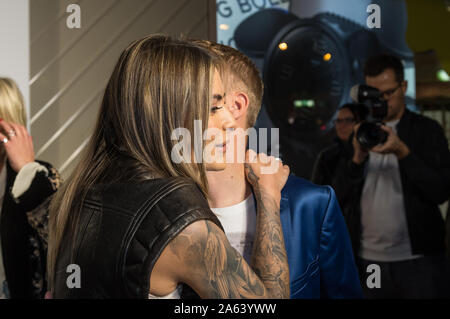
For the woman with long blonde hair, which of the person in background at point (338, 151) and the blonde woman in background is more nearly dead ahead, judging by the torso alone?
the person in background

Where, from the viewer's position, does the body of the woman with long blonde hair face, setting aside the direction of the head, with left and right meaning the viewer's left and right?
facing away from the viewer and to the right of the viewer

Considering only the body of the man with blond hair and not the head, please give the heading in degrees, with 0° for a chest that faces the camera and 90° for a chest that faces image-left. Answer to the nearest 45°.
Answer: approximately 45°

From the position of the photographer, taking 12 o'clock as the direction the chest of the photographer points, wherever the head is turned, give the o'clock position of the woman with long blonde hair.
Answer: The woman with long blonde hair is roughly at 11 o'clock from the photographer.

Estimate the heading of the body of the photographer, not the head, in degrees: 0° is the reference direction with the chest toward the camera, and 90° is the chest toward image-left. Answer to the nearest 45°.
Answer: approximately 45°

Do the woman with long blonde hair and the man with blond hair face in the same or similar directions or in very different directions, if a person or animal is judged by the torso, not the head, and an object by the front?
very different directions
